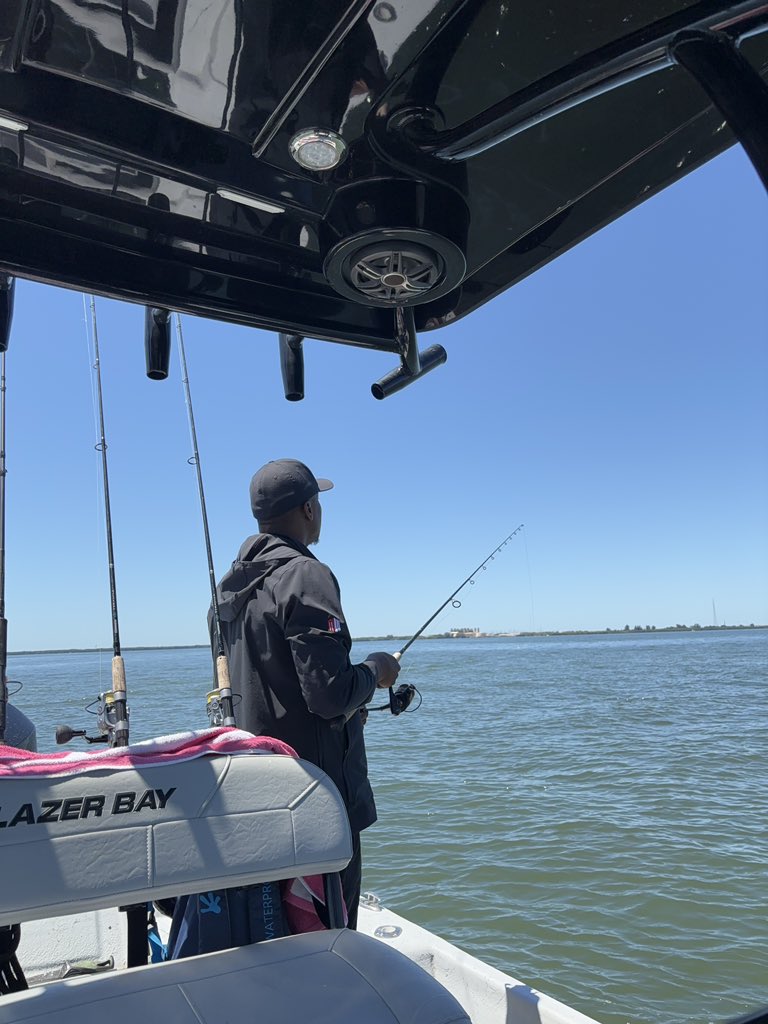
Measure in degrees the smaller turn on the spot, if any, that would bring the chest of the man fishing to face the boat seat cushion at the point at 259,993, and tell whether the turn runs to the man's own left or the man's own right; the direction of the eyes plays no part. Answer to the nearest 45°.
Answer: approximately 135° to the man's own right

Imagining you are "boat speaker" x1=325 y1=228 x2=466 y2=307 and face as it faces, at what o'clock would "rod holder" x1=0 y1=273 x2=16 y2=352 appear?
The rod holder is roughly at 3 o'clock from the boat speaker.

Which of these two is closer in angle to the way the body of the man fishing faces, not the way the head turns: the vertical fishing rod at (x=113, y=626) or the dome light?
the vertical fishing rod

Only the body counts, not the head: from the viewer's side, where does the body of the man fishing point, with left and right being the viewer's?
facing away from the viewer and to the right of the viewer

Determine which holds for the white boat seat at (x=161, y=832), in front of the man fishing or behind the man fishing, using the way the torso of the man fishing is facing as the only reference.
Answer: behind

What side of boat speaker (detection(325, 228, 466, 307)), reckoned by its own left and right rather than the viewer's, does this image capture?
front

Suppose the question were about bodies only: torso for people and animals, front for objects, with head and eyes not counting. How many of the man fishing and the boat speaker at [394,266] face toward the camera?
1

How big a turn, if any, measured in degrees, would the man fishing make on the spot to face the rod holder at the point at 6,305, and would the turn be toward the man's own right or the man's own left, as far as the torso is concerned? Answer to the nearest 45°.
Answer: approximately 180°
